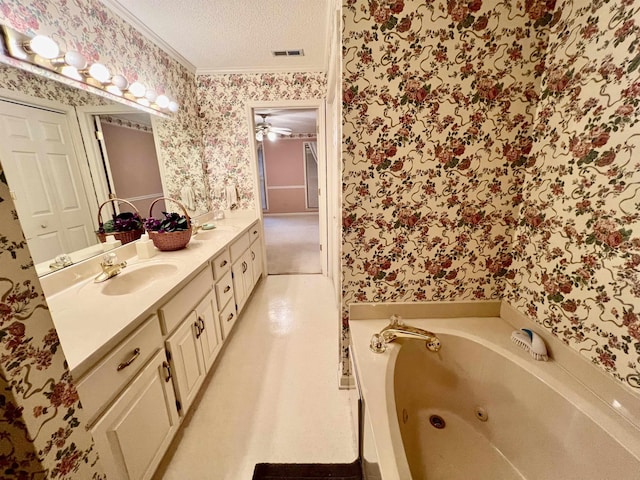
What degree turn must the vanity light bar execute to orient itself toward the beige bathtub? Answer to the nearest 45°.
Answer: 0° — it already faces it

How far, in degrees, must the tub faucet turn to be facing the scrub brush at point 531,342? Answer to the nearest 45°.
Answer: approximately 45° to its left

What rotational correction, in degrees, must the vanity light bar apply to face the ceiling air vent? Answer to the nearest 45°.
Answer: approximately 45° to its left

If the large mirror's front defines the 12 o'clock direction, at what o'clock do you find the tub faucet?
The tub faucet is roughly at 12 o'clock from the large mirror.

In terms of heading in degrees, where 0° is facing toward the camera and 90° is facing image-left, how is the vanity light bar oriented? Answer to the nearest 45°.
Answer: approximately 315°

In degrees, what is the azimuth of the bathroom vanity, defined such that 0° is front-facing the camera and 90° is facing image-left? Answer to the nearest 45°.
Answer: approximately 315°

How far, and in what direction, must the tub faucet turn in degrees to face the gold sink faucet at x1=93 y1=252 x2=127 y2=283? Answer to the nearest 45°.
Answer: approximately 135° to its right

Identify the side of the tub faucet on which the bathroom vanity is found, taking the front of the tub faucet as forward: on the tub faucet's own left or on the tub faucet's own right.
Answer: on the tub faucet's own right
